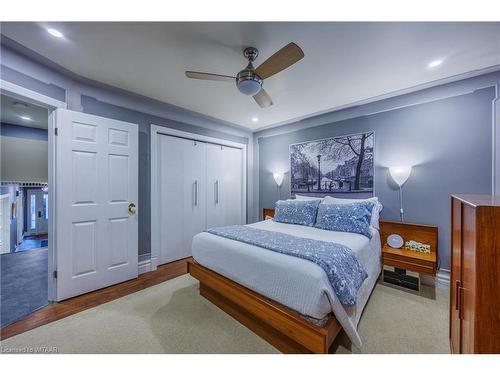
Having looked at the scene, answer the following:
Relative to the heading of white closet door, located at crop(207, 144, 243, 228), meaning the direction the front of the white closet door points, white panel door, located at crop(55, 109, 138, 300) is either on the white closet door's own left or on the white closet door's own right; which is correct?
on the white closet door's own right

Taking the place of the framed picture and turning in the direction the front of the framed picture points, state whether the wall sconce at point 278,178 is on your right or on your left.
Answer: on your right

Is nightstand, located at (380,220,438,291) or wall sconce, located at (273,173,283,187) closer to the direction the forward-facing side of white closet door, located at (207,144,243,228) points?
the nightstand

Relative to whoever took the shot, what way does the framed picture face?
facing the viewer and to the left of the viewer

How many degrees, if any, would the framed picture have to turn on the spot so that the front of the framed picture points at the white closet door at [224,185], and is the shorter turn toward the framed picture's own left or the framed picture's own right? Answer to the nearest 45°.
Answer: approximately 45° to the framed picture's own right

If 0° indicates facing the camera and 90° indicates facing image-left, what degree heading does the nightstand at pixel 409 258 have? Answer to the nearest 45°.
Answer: approximately 45°

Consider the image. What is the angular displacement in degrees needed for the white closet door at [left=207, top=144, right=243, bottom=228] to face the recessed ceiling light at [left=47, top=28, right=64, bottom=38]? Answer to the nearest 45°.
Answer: approximately 90° to its right

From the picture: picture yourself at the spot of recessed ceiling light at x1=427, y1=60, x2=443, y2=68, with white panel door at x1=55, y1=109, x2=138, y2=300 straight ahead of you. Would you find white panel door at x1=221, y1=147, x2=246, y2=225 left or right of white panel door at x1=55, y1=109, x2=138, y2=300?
right

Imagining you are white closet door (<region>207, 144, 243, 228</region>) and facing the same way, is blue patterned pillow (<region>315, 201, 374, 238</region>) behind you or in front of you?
in front

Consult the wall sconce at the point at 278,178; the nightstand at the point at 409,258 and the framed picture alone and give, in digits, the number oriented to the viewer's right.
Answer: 0

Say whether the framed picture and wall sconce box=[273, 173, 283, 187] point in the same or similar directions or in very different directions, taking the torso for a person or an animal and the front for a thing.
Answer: same or similar directions
